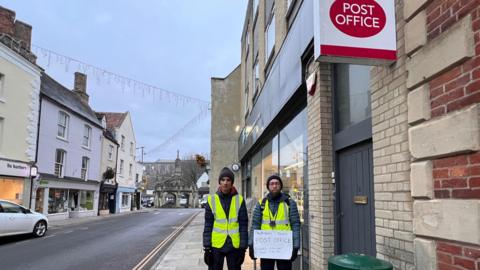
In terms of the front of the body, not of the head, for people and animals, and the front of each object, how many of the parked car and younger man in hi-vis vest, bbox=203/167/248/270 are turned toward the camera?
1

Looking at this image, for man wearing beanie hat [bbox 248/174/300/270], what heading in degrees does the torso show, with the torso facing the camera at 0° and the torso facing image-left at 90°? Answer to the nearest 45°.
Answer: approximately 0°

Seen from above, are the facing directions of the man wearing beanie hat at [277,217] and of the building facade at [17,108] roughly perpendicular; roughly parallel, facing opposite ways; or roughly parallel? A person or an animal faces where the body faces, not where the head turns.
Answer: roughly perpendicular

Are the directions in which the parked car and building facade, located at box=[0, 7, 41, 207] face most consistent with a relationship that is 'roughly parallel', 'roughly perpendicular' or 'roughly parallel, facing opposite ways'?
roughly perpendicular

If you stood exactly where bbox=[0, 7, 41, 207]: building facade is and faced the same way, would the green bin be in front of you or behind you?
in front

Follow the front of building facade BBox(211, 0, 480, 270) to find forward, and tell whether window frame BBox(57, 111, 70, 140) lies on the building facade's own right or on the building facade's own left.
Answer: on the building facade's own right

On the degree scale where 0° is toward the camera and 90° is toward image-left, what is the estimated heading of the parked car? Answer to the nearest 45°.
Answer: approximately 225°

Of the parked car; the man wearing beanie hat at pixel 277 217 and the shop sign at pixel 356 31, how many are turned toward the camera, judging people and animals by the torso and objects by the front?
2

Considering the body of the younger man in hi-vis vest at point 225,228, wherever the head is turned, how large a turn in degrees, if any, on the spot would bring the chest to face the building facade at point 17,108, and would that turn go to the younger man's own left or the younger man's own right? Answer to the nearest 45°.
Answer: approximately 135° to the younger man's own right

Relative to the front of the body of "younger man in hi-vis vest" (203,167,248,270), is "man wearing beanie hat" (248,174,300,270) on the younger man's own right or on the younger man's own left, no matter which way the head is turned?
on the younger man's own left

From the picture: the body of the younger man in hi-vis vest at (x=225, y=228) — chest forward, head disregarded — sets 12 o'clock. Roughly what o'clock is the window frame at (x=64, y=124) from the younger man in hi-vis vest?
The window frame is roughly at 5 o'clock from the younger man in hi-vis vest.

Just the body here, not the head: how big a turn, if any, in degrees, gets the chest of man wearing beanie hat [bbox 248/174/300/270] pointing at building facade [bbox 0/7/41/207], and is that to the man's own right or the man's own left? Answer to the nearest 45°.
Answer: approximately 135° to the man's own right
